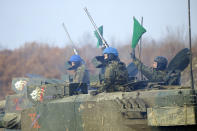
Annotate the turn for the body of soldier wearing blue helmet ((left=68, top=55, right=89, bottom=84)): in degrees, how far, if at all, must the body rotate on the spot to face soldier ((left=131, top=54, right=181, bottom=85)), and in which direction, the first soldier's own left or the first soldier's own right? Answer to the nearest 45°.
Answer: approximately 135° to the first soldier's own left

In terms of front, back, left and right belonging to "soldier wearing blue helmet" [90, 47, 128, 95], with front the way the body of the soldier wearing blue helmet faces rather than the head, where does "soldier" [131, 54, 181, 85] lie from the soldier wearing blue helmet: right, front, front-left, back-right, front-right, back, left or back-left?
back-right

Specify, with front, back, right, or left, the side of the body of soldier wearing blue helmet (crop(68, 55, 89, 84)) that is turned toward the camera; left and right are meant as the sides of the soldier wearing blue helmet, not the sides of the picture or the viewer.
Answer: left

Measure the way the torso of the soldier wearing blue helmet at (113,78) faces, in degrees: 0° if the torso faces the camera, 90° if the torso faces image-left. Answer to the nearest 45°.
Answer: approximately 90°

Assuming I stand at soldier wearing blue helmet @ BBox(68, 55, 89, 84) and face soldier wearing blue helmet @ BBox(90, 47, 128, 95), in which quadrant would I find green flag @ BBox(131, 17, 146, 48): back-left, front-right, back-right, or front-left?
front-left

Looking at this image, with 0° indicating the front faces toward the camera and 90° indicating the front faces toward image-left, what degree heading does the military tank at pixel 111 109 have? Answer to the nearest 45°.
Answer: approximately 90°
